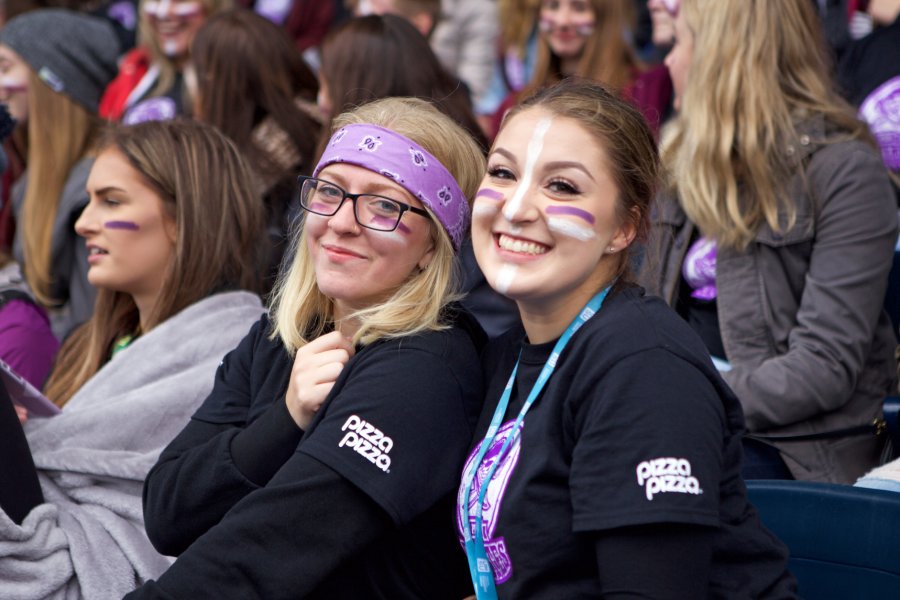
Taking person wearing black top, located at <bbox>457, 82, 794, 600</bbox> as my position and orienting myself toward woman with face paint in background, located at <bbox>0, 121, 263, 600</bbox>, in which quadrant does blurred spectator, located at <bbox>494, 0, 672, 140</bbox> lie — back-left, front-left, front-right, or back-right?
front-right

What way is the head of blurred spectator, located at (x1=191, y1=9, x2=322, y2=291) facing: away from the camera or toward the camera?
away from the camera

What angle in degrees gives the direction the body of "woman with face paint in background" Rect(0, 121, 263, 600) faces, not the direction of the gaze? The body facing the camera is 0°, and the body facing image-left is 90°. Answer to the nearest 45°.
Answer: approximately 90°

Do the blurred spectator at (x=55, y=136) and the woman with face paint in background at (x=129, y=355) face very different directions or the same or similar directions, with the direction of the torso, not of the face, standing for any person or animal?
same or similar directions

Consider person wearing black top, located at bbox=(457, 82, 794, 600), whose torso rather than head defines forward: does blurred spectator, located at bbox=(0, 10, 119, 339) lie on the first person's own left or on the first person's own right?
on the first person's own right

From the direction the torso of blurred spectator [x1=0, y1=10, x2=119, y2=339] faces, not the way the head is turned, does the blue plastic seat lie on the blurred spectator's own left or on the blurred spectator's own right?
on the blurred spectator's own left

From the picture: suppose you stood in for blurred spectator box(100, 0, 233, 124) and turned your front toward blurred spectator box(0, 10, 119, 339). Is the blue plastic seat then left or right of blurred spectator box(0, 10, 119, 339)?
left

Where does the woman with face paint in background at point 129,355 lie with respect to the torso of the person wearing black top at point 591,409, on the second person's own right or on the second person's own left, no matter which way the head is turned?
on the second person's own right

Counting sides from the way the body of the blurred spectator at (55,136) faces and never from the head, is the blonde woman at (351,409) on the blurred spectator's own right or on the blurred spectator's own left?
on the blurred spectator's own left

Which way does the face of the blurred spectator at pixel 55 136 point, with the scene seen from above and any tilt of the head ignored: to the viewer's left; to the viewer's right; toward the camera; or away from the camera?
to the viewer's left

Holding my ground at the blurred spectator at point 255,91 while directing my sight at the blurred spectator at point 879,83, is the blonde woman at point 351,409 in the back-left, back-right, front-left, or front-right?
front-right

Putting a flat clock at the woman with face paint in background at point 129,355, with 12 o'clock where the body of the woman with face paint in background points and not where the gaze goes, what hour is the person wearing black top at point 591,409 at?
The person wearing black top is roughly at 8 o'clock from the woman with face paint in background.

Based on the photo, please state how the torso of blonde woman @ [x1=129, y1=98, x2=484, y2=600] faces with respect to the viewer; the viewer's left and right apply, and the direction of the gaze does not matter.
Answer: facing the viewer and to the left of the viewer
